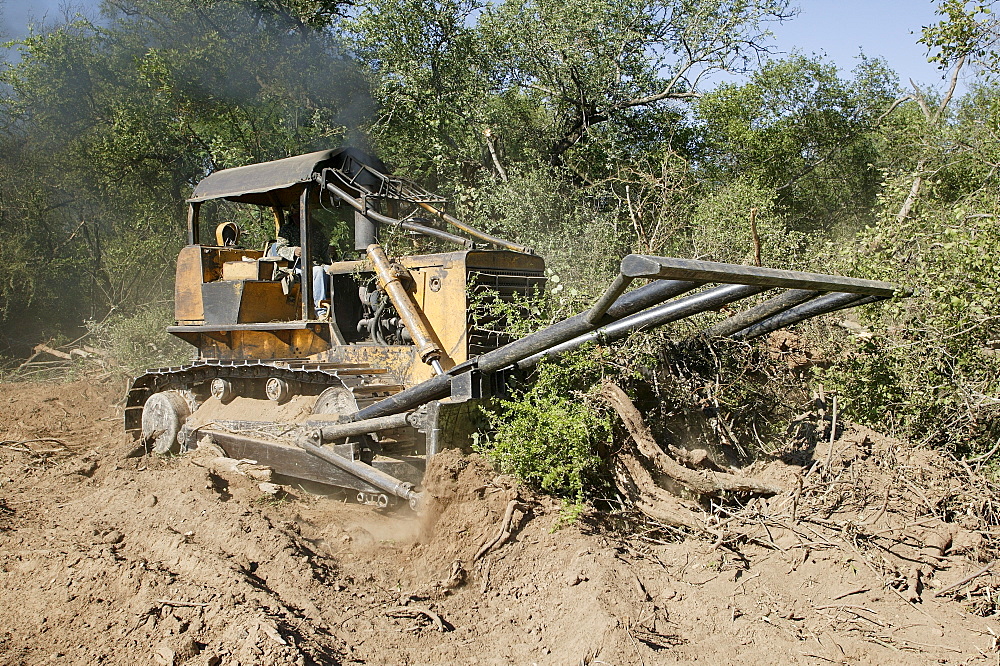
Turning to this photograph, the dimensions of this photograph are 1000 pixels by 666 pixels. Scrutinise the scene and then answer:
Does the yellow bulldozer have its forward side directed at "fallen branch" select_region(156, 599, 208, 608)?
no

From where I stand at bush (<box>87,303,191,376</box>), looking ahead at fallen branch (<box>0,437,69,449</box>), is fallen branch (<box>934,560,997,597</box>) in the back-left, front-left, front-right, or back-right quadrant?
front-left

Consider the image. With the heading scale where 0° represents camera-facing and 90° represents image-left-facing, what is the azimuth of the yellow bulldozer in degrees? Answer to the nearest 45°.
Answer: approximately 315°

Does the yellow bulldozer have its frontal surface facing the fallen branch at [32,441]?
no

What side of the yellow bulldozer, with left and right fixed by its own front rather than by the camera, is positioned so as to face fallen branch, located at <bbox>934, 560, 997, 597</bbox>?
front

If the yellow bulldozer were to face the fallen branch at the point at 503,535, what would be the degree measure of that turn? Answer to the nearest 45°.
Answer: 0° — it already faces it

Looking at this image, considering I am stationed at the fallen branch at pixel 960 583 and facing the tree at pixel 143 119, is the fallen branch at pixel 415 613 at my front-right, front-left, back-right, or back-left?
front-left

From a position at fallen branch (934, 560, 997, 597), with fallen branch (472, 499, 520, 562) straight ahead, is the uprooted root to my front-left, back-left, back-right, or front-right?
front-right

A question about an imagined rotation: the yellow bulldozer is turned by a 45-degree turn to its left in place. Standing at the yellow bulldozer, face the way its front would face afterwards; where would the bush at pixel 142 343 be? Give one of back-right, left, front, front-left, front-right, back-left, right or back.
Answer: back-left

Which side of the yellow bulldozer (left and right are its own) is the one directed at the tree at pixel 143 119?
back

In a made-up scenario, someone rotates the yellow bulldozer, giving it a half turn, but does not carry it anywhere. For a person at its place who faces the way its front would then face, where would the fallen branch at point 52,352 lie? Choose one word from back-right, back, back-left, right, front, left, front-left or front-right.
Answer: front

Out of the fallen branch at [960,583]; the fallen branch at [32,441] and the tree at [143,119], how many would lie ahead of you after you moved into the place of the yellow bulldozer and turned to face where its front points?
1
